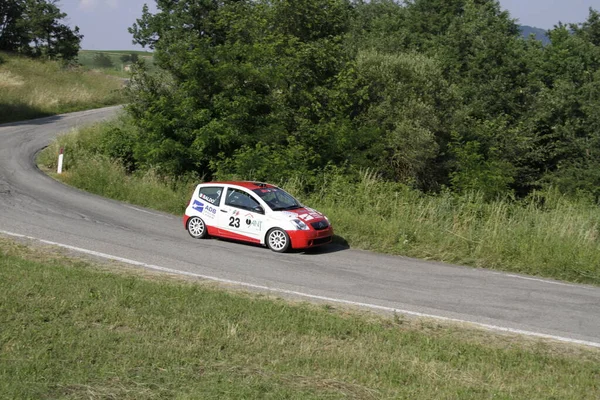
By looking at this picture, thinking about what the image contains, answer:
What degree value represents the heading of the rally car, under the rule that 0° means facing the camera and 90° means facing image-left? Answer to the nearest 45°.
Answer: approximately 315°
